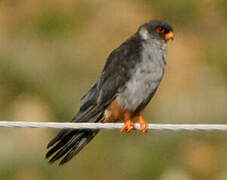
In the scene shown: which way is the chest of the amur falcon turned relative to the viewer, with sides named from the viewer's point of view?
facing the viewer and to the right of the viewer
